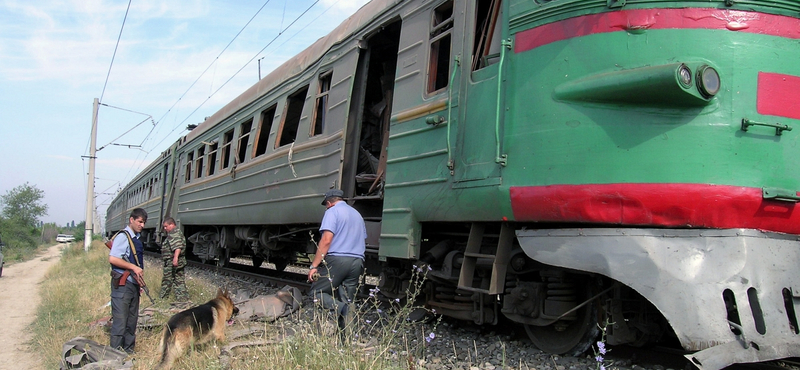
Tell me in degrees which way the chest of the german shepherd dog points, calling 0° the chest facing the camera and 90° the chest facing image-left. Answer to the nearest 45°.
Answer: approximately 225°

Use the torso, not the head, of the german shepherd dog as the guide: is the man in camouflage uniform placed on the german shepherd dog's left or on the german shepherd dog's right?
on the german shepherd dog's left

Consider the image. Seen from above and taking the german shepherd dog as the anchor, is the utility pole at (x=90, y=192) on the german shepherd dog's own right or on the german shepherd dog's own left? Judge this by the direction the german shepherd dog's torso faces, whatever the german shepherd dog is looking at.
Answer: on the german shepherd dog's own left

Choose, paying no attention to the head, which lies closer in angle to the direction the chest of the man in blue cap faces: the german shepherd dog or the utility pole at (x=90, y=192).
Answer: the utility pole
